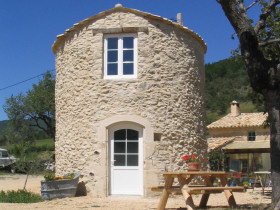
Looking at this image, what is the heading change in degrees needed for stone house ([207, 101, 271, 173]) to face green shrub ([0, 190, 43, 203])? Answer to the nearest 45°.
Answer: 0° — it already faces it

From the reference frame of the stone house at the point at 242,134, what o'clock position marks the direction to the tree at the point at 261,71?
The tree is roughly at 12 o'clock from the stone house.

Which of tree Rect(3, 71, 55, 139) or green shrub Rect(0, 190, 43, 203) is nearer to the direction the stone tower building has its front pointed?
the green shrub

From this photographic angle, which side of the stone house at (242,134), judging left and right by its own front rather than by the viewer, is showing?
front

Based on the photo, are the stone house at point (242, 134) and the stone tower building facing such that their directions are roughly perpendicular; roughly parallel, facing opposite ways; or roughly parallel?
roughly parallel

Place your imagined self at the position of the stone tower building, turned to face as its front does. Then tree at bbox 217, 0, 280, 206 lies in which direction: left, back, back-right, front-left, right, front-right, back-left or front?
front-left

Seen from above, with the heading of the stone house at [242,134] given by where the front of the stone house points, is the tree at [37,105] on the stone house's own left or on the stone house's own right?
on the stone house's own right

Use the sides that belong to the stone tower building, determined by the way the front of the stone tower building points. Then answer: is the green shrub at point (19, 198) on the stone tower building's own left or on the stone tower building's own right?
on the stone tower building's own right

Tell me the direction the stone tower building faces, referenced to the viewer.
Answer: facing the viewer

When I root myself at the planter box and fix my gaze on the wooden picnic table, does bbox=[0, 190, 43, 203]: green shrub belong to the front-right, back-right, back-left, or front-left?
back-right

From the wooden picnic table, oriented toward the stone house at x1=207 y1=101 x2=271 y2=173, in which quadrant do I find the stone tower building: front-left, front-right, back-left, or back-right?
front-left

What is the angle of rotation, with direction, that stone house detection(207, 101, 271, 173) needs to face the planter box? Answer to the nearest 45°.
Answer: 0° — it already faces it

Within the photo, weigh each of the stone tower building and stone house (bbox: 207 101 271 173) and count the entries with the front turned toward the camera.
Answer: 2

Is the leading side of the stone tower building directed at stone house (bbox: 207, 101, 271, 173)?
no

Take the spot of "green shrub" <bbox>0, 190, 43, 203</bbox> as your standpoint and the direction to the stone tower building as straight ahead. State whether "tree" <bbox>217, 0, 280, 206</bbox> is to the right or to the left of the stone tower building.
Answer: right
